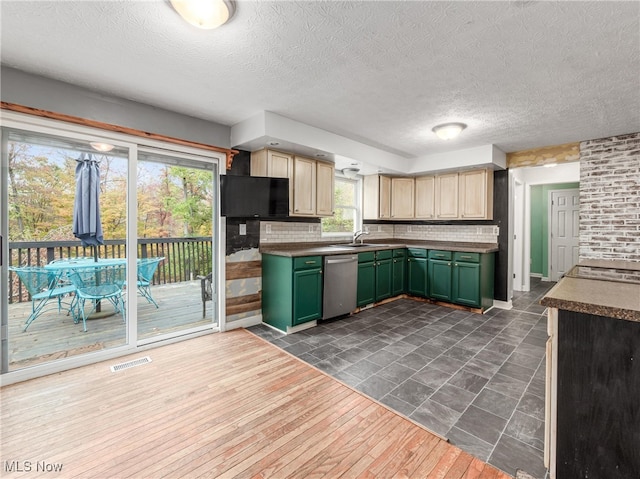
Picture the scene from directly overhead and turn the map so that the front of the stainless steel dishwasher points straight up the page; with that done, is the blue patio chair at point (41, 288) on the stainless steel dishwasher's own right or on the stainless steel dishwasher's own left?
on the stainless steel dishwasher's own right

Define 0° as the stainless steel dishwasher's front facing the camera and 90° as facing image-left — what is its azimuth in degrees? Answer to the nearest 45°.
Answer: approximately 315°

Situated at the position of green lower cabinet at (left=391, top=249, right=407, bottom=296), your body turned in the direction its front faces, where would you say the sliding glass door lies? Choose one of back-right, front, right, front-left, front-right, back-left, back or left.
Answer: right

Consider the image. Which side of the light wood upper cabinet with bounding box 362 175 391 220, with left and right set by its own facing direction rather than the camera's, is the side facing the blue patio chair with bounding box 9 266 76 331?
right

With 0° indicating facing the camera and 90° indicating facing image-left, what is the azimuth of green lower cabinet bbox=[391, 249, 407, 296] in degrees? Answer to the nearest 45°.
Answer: approximately 315°

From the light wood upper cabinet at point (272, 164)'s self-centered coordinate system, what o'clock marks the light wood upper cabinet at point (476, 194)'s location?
the light wood upper cabinet at point (476, 194) is roughly at 10 o'clock from the light wood upper cabinet at point (272, 164).

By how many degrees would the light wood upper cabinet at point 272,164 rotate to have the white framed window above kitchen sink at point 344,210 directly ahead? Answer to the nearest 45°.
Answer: approximately 90° to its left

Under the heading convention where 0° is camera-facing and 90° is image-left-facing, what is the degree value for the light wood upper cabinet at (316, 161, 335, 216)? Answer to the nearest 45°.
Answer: approximately 315°

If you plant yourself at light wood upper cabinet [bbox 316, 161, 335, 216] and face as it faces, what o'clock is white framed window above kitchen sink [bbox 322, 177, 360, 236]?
The white framed window above kitchen sink is roughly at 8 o'clock from the light wood upper cabinet.

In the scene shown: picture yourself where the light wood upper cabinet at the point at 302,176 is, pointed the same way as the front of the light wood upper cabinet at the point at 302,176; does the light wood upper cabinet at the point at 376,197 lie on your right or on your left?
on your left

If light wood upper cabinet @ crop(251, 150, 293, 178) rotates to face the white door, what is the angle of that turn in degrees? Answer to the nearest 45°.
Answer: approximately 45° to its left

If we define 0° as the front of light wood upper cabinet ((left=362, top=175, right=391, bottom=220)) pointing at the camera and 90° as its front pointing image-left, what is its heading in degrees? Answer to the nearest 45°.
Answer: approximately 315°
